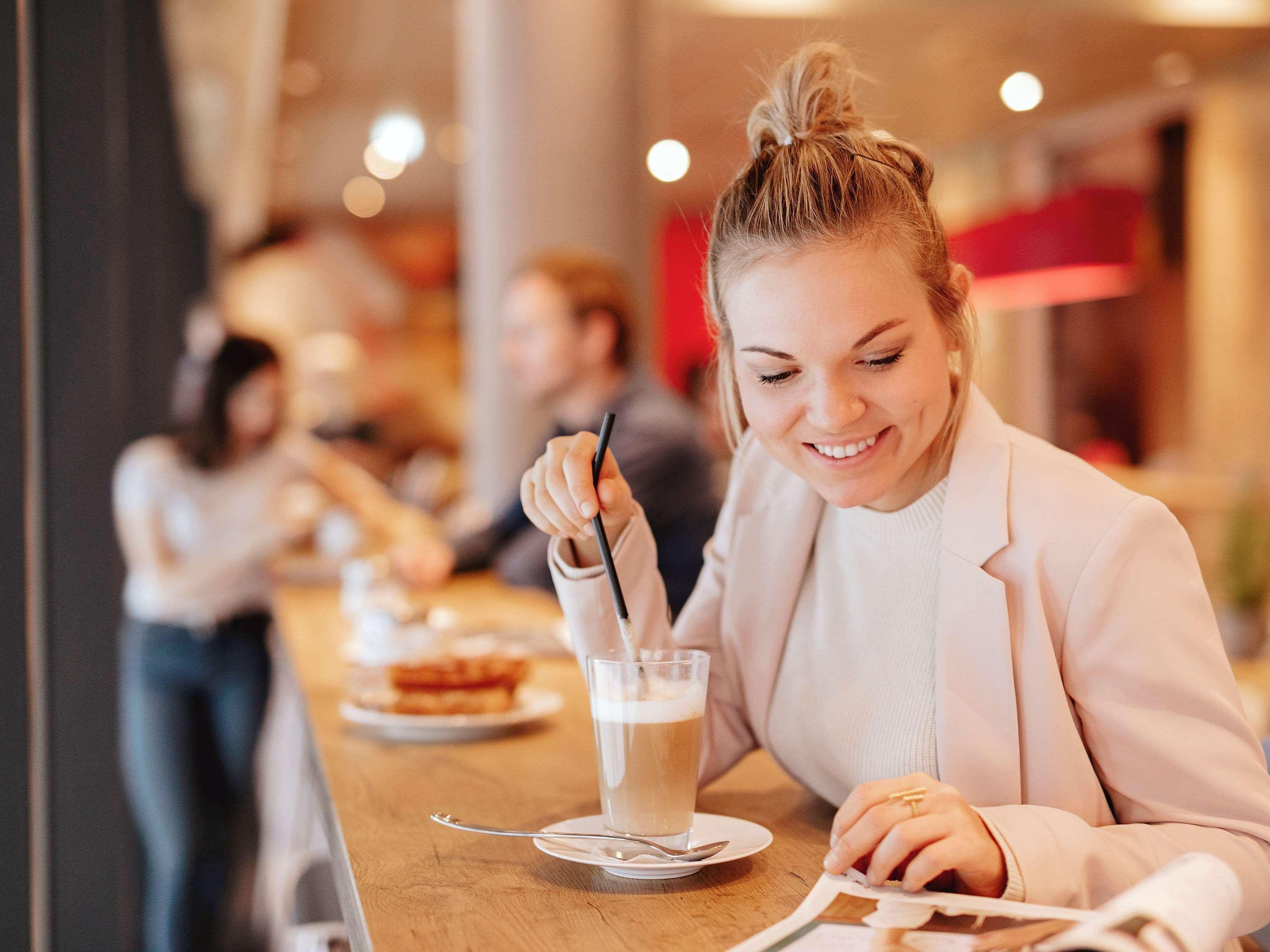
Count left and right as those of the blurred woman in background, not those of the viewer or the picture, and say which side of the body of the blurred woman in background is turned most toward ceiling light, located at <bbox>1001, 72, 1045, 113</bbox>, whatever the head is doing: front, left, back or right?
left

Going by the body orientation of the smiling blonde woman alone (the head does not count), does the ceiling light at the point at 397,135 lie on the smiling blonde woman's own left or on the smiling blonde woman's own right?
on the smiling blonde woman's own right

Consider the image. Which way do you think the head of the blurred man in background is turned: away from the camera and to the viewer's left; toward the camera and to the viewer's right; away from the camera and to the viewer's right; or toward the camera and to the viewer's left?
toward the camera and to the viewer's left

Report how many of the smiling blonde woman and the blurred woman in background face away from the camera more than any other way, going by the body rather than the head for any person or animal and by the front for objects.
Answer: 0

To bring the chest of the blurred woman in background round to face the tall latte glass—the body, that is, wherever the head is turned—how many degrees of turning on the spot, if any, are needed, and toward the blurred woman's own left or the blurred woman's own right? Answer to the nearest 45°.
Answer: approximately 45° to the blurred woman's own right

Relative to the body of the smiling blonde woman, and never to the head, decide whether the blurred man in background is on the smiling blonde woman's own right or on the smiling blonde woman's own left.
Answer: on the smiling blonde woman's own right

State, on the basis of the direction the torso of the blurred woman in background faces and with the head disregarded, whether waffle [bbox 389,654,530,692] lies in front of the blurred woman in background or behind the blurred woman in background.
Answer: in front

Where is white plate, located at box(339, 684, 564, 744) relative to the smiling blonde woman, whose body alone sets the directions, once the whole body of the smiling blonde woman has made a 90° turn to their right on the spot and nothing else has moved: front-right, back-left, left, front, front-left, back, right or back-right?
front

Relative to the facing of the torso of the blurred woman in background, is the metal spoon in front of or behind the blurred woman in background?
in front

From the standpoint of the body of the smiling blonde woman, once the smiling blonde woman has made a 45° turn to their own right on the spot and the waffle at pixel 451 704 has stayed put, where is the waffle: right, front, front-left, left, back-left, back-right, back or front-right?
front-right

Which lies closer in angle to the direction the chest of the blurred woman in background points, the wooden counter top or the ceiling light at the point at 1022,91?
the wooden counter top

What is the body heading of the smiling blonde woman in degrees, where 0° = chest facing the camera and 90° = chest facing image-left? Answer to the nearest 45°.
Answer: approximately 45°

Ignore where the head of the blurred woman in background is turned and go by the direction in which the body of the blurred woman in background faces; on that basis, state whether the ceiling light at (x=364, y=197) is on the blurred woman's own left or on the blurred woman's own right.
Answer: on the blurred woman's own left

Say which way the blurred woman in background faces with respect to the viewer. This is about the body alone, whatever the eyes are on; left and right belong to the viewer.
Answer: facing the viewer and to the right of the viewer
